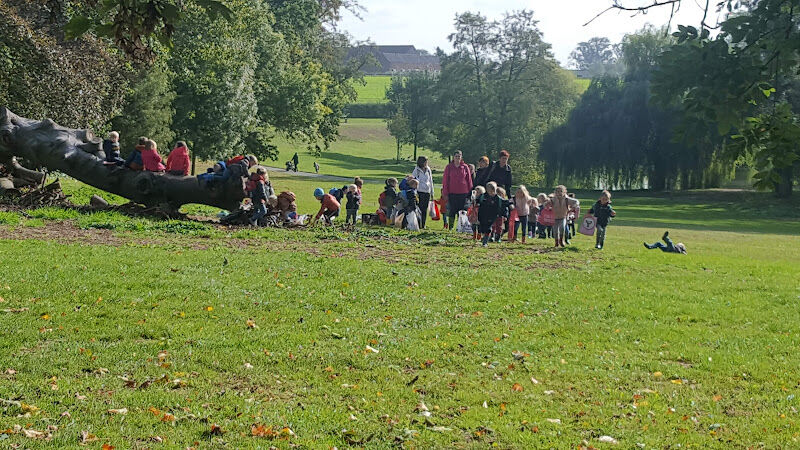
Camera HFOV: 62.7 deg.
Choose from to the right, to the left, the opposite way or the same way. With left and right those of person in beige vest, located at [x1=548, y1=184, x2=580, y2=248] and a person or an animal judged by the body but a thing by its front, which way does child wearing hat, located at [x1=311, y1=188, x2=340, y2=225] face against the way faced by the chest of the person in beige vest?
to the right

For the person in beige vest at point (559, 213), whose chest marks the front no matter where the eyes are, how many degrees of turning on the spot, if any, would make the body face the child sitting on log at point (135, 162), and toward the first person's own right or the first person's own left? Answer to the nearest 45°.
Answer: approximately 90° to the first person's own right

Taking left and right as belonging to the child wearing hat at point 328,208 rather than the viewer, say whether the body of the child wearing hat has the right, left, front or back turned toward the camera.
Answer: left

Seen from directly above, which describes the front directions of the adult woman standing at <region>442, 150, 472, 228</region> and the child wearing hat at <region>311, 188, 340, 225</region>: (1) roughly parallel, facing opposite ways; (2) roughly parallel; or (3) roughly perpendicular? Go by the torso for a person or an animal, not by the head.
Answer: roughly perpendicular

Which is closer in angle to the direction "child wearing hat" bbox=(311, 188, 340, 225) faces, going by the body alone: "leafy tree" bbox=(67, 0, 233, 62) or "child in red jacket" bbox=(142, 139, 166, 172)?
the child in red jacket

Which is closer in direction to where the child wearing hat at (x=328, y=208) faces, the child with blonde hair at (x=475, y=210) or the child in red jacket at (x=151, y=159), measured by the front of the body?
the child in red jacket

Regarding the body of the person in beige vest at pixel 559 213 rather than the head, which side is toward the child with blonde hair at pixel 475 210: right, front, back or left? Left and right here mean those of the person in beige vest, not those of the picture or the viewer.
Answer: right
